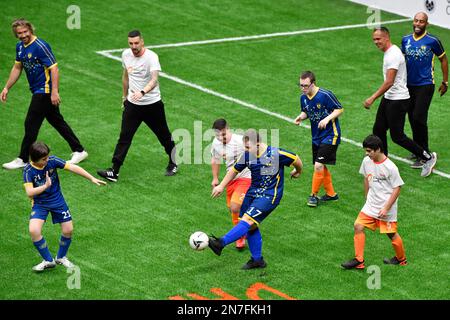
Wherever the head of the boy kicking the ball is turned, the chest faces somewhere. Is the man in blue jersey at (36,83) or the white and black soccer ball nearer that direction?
the white and black soccer ball

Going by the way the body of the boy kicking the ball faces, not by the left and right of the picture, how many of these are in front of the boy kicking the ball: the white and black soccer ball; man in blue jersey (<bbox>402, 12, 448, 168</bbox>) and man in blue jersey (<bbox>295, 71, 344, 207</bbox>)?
1

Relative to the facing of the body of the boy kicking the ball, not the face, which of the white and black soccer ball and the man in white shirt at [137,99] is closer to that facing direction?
the white and black soccer ball

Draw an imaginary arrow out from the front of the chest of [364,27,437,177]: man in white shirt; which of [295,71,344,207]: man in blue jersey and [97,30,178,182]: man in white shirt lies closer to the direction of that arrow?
the man in white shirt

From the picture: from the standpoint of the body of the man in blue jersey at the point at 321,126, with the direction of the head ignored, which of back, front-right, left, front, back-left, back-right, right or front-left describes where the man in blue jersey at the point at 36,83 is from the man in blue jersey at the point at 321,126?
front-right

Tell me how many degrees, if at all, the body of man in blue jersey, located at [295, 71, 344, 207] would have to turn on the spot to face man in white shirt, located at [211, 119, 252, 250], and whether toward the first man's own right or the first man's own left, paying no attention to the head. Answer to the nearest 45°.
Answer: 0° — they already face them

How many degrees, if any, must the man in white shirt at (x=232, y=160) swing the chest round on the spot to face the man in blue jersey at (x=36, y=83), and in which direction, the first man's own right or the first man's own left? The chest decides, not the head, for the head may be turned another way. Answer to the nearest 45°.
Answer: approximately 90° to the first man's own right

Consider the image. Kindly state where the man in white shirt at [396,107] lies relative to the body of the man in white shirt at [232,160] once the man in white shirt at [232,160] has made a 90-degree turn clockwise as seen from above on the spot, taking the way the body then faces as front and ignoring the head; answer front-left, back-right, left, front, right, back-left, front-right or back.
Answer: right

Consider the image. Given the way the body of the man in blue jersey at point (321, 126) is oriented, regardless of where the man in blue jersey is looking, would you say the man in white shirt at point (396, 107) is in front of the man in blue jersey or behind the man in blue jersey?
behind
